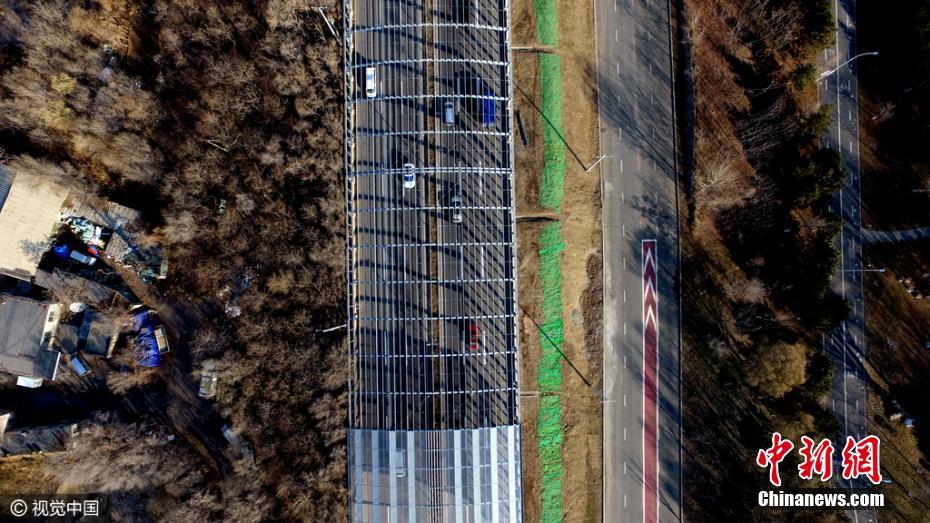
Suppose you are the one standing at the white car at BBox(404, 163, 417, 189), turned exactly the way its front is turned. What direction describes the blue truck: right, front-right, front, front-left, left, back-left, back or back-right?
left

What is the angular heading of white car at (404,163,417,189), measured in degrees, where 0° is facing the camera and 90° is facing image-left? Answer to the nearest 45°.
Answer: approximately 0°
